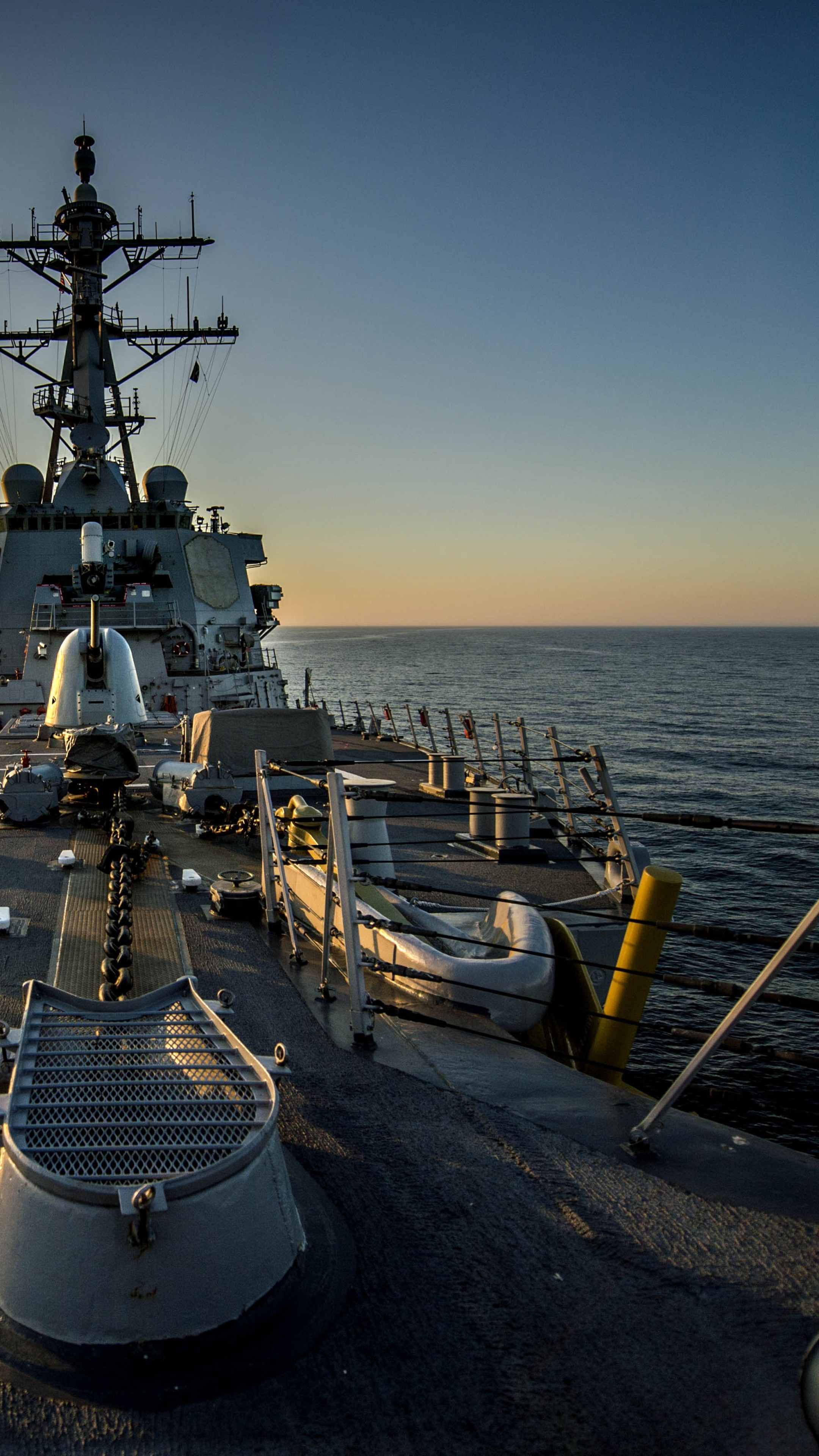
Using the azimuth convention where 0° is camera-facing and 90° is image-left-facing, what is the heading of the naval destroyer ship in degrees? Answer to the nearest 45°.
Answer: approximately 0°
